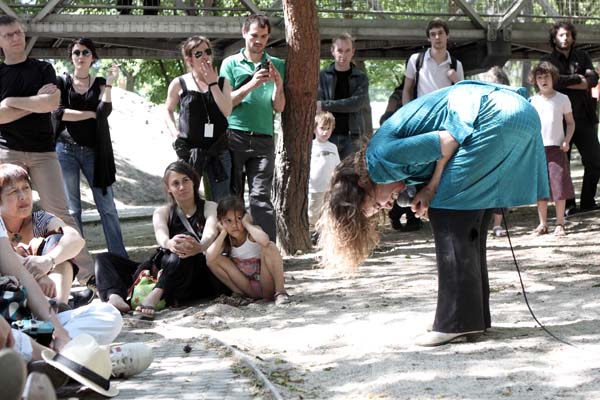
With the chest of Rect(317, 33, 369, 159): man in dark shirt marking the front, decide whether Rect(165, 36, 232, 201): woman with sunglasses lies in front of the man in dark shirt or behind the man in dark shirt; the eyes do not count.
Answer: in front

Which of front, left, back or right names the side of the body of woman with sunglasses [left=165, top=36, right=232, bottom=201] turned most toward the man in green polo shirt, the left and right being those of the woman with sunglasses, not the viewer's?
left

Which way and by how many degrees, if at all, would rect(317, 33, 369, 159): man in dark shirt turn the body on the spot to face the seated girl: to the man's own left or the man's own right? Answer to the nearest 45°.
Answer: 0° — they already face them

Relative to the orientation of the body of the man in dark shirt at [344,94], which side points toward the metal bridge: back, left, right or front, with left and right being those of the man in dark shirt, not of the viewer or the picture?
back

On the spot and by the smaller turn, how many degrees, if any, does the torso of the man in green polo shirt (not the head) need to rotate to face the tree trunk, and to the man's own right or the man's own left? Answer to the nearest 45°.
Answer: approximately 90° to the man's own left

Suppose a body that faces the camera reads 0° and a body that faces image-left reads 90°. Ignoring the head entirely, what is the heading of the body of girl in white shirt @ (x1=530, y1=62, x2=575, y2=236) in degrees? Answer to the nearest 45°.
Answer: approximately 0°

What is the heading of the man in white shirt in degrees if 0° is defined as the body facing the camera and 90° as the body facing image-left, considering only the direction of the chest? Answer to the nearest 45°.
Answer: approximately 0°

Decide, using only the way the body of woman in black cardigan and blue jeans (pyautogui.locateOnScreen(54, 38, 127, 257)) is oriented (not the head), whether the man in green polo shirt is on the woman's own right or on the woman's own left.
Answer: on the woman's own left

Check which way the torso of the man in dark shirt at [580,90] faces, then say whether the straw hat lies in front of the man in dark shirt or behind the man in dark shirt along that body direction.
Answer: in front

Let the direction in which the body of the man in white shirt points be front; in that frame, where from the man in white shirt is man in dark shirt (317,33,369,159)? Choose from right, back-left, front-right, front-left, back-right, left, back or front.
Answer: right

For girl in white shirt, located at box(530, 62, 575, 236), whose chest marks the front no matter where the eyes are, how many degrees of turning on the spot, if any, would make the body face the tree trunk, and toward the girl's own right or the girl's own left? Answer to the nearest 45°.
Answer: approximately 45° to the girl's own right
